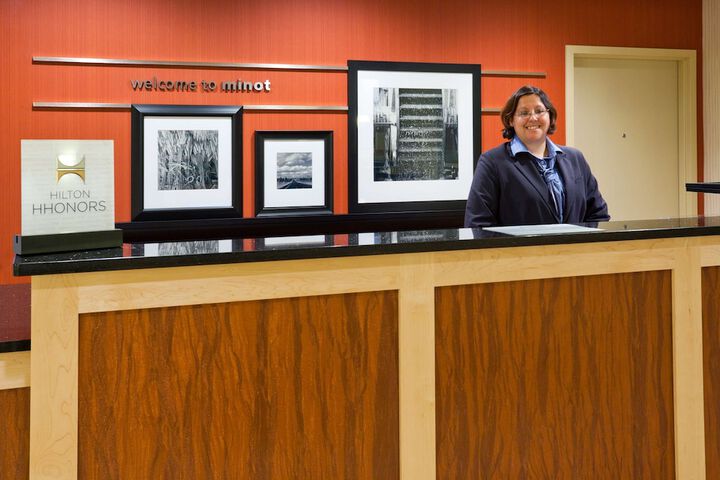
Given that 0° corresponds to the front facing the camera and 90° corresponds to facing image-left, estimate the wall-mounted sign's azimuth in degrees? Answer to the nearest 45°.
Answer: approximately 0°

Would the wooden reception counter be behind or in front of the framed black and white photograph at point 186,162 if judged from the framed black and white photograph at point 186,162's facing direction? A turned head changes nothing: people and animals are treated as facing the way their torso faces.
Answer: in front

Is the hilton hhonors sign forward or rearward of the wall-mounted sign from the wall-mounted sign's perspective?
forward

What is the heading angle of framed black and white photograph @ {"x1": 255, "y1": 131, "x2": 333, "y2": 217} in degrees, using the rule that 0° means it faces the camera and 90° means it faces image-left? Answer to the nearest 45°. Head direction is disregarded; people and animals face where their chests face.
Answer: approximately 0°

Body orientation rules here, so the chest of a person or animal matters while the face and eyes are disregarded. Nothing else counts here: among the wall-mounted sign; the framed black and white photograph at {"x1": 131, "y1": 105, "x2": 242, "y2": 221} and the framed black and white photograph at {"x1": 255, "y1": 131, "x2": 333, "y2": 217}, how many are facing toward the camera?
3

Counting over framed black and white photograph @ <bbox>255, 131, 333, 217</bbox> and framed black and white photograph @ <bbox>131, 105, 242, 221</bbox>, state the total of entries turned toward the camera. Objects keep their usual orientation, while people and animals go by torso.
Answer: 2

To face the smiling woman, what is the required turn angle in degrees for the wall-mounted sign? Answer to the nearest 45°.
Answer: approximately 45° to its left

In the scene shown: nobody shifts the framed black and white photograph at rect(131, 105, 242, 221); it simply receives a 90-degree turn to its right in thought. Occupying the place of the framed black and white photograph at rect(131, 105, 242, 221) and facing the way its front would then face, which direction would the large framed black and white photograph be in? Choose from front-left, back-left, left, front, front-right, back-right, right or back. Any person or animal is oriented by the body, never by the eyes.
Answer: back
